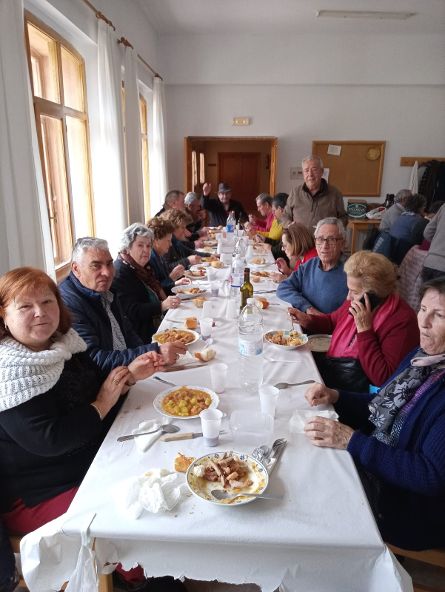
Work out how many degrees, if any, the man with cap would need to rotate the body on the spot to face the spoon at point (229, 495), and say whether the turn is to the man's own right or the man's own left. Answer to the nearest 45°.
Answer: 0° — they already face it

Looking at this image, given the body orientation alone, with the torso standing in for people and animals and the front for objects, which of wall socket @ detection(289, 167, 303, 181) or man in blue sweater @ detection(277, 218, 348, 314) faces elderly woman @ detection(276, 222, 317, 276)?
the wall socket

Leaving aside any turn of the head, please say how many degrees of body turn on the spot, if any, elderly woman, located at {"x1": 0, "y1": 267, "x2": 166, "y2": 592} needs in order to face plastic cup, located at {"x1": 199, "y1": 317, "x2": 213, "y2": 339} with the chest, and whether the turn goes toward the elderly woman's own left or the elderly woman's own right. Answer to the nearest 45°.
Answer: approximately 90° to the elderly woman's own left

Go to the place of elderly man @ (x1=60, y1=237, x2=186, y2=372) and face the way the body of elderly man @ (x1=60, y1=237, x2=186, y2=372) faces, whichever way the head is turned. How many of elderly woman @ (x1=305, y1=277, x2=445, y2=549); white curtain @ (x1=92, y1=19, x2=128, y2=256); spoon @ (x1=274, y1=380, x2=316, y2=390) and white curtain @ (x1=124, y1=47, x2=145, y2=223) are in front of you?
2

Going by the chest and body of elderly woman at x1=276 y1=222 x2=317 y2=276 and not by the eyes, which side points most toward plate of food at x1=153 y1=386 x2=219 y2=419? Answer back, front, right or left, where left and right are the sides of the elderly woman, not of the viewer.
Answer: left

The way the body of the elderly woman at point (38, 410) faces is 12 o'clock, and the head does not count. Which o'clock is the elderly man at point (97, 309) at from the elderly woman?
The elderly man is roughly at 8 o'clock from the elderly woman.

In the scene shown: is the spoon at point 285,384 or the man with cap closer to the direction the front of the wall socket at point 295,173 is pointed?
the spoon

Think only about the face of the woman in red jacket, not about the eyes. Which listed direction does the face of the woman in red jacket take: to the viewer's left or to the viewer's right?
to the viewer's left

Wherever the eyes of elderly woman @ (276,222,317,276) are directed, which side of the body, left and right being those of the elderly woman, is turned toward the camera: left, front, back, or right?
left

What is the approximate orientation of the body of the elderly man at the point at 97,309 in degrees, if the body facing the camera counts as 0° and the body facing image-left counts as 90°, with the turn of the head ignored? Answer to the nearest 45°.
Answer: approximately 315°

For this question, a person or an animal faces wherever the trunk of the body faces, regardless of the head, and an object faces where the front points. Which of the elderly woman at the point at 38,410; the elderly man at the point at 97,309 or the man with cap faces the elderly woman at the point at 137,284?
the man with cap

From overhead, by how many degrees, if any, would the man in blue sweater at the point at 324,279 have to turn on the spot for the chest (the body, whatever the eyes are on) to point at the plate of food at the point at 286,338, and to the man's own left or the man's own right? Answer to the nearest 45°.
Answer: approximately 45° to the man's own left
